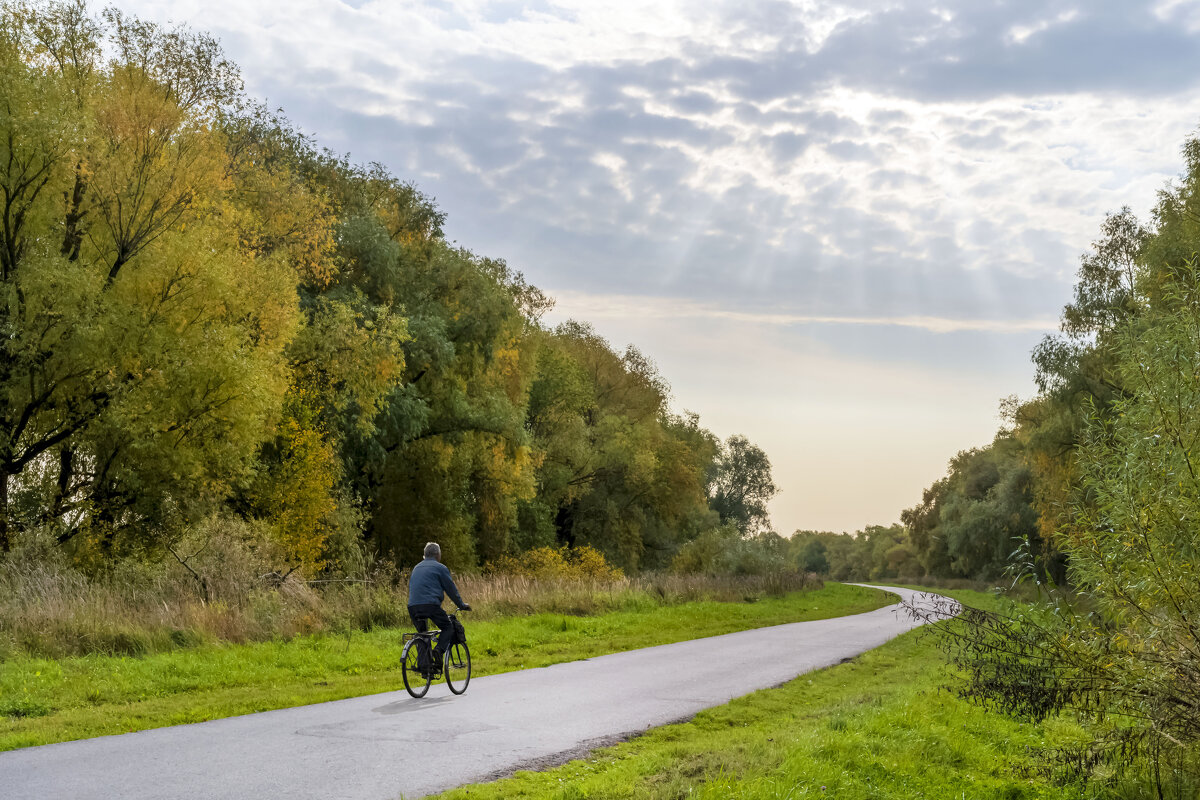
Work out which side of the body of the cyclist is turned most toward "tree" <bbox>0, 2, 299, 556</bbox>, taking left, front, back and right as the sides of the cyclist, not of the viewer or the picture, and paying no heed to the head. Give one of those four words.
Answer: left

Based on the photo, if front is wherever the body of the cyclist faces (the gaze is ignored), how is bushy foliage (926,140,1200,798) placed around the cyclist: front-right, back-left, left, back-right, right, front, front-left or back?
right

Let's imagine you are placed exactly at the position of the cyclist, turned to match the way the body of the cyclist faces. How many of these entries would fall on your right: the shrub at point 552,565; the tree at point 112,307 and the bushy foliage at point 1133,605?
1

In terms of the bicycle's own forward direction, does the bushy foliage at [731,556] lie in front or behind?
in front

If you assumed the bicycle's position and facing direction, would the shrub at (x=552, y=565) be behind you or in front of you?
in front

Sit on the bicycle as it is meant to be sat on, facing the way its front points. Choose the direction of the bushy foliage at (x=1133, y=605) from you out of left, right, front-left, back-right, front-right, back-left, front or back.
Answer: right

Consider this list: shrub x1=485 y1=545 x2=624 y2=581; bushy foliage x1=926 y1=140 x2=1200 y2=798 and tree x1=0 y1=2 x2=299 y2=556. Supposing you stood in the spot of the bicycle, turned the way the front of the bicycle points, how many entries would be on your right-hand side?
1

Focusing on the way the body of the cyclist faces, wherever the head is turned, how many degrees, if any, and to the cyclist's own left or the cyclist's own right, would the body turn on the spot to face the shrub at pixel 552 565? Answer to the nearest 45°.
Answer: approximately 45° to the cyclist's own left

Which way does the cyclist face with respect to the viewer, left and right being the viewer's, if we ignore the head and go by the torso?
facing away from the viewer and to the right of the viewer

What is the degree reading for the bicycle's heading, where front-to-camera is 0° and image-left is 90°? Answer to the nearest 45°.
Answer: approximately 225°
